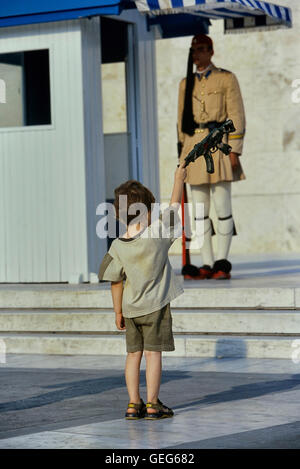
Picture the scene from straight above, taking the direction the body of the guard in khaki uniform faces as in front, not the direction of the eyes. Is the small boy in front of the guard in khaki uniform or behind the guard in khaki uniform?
in front
